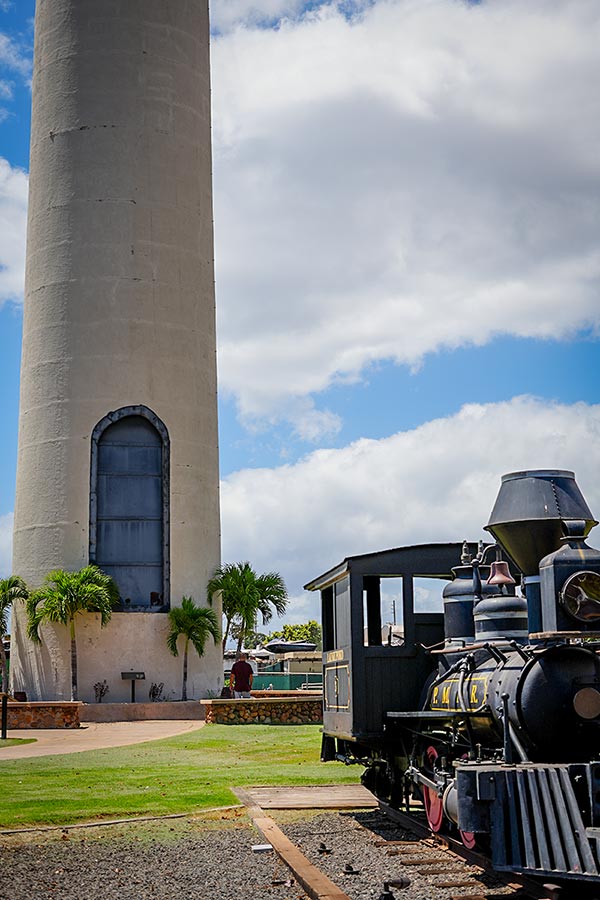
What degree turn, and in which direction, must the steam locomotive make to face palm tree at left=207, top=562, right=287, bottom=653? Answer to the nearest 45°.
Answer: approximately 135° to its left

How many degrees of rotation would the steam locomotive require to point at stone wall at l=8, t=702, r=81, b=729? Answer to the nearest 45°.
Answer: approximately 180°

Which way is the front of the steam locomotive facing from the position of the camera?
facing the viewer and to the right of the viewer

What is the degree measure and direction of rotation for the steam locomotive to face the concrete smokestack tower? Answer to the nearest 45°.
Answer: approximately 180°

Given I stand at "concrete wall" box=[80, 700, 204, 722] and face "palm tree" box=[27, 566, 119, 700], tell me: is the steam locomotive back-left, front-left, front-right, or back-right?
back-left

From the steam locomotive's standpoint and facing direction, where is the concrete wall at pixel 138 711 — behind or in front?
behind

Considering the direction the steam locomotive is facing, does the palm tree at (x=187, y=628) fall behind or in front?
behind

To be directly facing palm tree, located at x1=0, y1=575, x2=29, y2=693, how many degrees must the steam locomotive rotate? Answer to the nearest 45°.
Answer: approximately 180°

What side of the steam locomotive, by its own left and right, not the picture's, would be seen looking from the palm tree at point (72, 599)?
back

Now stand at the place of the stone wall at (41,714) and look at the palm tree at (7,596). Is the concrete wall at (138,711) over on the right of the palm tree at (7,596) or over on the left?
right

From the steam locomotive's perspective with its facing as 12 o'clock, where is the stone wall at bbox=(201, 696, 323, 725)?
The stone wall is roughly at 7 o'clock from the steam locomotive.
